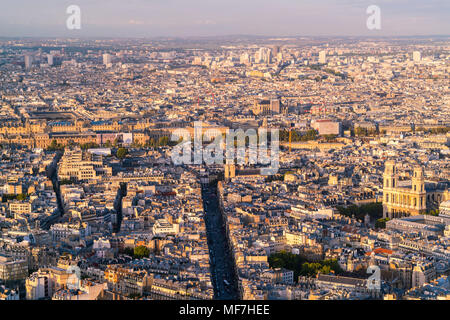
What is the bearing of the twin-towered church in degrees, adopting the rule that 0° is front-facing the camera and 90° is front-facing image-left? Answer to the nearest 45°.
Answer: approximately 45°
